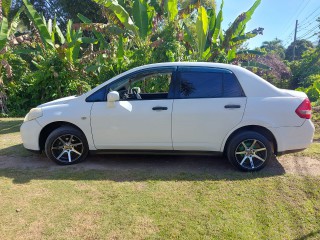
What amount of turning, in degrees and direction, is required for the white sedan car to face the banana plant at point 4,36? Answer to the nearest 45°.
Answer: approximately 45° to its right

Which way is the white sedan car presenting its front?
to the viewer's left

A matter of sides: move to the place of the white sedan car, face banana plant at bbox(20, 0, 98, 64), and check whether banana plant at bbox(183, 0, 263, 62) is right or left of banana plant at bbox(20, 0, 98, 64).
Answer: right

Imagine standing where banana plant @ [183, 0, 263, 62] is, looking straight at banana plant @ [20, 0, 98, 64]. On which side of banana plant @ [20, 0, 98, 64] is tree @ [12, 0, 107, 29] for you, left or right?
right

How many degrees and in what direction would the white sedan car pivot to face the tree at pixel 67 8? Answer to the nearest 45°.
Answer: approximately 45° to its right

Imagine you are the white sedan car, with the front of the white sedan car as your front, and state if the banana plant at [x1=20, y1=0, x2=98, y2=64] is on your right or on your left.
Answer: on your right

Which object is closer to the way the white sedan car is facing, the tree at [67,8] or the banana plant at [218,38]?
the tree

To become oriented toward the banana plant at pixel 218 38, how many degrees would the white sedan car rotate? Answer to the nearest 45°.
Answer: approximately 90° to its right
